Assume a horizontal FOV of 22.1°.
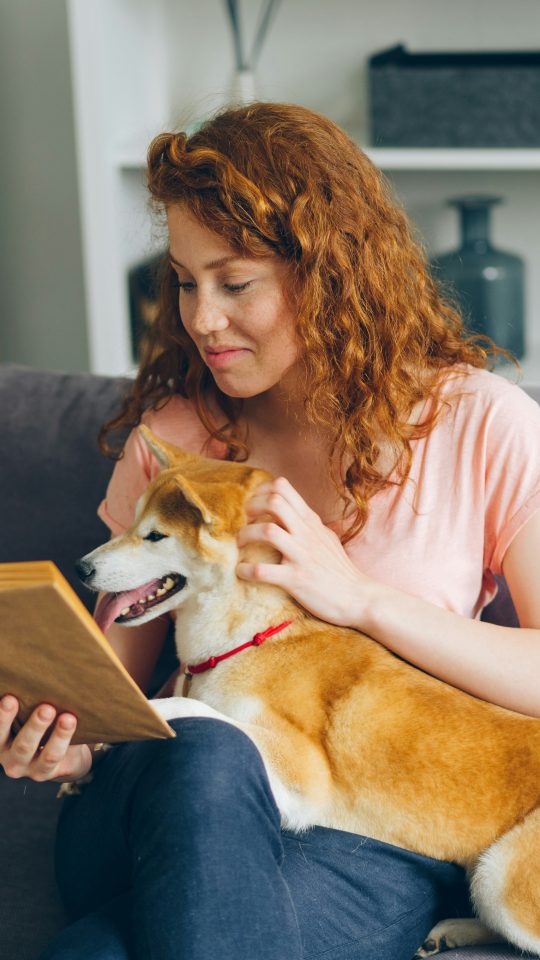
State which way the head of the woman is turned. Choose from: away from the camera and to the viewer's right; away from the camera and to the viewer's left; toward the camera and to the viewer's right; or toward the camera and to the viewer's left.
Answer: toward the camera and to the viewer's left

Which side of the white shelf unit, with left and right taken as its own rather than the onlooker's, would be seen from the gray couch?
front

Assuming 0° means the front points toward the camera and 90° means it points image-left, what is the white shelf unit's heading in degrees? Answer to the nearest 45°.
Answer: approximately 0°

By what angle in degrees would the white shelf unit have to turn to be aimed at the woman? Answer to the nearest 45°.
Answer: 0° — it already faces them

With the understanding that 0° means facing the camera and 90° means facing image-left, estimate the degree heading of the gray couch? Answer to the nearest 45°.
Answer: approximately 0°

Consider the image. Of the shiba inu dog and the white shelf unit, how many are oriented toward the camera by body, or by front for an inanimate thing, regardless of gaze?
1

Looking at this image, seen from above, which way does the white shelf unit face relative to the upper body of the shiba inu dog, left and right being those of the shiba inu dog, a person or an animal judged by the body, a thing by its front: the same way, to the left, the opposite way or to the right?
to the left

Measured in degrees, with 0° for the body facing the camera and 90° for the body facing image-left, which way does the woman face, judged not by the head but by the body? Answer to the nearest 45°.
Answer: approximately 45°

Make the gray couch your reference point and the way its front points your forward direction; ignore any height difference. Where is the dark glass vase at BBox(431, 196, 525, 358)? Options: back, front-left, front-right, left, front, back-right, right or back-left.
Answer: back-left

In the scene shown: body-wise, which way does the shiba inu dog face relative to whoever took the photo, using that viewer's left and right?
facing to the left of the viewer

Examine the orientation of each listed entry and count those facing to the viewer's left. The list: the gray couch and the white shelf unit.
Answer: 0

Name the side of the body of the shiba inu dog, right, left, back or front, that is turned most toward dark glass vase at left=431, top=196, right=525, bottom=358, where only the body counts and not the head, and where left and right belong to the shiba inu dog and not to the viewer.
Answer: right

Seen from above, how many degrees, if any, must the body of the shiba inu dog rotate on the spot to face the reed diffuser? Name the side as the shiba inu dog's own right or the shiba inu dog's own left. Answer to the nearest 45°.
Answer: approximately 90° to the shiba inu dog's own right
